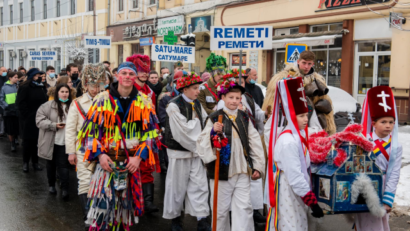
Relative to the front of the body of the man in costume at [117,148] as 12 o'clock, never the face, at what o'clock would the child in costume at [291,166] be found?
the child in costume at [291,166] is roughly at 10 o'clock from the man in costume at [117,148].

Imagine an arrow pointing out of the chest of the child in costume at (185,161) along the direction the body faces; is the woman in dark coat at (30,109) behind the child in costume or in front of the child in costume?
behind

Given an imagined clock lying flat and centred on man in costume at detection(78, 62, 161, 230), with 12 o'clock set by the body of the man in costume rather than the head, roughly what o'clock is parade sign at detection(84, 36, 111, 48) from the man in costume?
The parade sign is roughly at 6 o'clock from the man in costume.

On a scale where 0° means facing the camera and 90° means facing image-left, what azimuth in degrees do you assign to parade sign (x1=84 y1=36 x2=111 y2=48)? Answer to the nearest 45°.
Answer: approximately 0°

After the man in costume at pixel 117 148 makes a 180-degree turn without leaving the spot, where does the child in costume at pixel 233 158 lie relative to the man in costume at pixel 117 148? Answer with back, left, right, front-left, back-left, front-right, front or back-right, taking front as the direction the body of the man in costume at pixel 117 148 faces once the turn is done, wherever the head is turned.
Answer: right

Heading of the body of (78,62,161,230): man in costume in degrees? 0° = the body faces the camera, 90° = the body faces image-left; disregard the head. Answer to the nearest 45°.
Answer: approximately 0°
